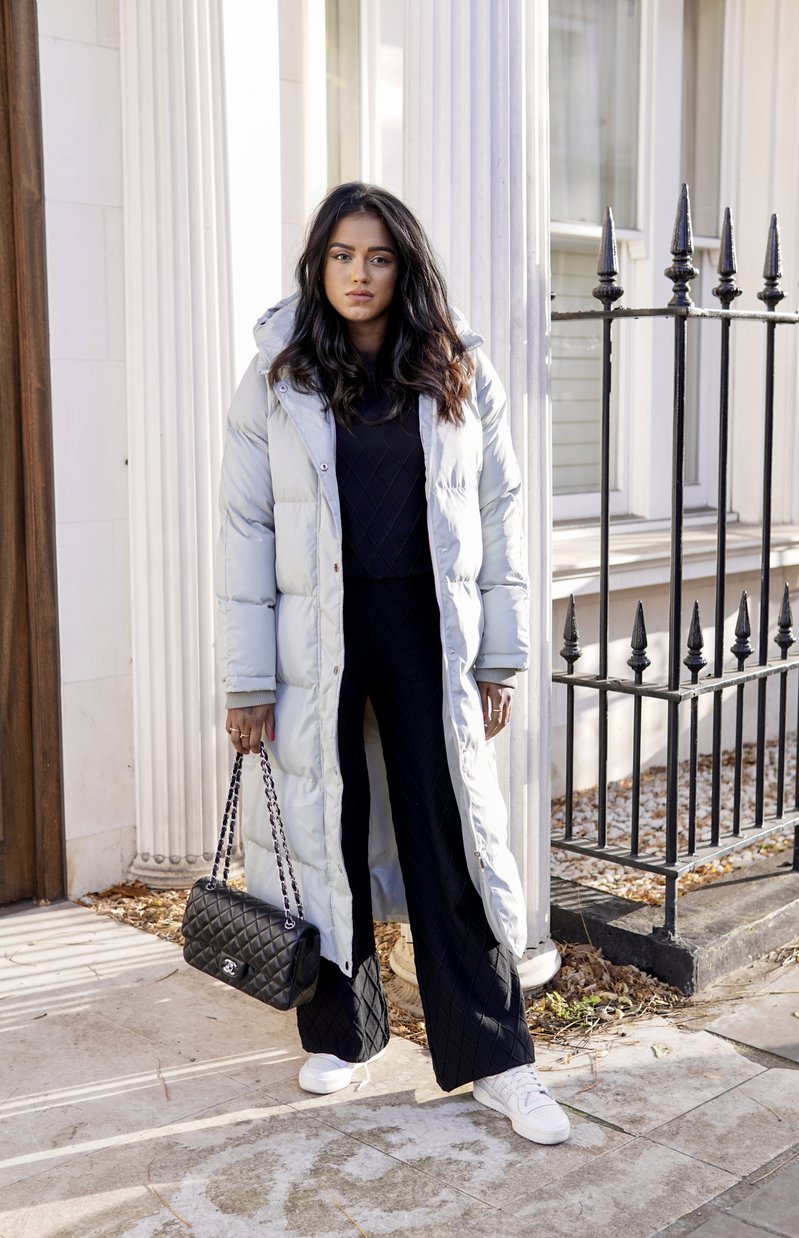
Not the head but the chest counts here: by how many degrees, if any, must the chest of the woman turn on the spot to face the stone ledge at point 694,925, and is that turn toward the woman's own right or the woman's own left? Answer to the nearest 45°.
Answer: approximately 135° to the woman's own left

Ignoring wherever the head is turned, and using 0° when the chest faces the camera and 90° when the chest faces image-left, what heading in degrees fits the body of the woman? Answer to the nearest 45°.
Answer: approximately 0°

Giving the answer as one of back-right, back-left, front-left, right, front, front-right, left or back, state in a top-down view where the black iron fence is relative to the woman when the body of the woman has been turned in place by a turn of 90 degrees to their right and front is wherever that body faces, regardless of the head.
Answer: back-right

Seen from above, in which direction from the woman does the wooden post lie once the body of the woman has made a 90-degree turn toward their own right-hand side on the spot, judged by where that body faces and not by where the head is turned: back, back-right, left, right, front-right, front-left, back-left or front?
front-right
